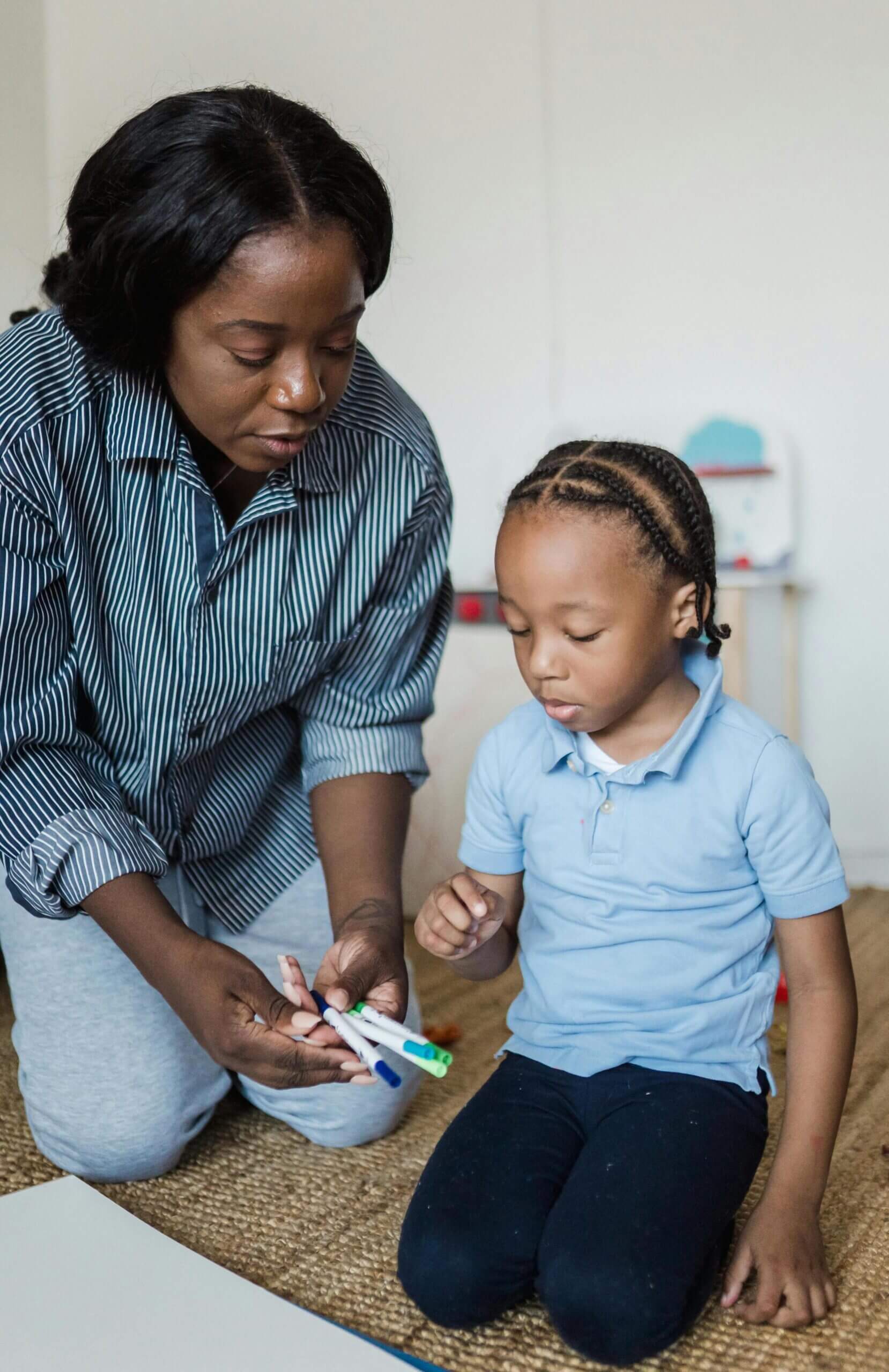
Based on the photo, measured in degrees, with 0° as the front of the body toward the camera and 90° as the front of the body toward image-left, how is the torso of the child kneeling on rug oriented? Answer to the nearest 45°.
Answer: approximately 45°

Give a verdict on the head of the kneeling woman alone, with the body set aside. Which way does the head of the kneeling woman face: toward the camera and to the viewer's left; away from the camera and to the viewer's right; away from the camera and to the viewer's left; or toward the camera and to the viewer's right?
toward the camera and to the viewer's right

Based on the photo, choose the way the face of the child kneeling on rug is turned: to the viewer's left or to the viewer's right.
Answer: to the viewer's left

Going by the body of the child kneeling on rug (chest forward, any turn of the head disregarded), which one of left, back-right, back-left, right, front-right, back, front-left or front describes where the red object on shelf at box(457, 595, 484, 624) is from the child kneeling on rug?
back-right
